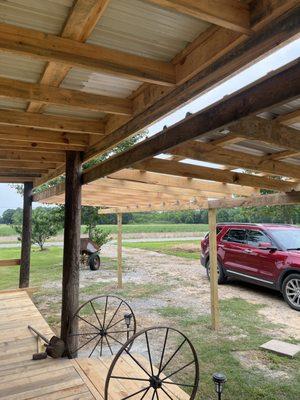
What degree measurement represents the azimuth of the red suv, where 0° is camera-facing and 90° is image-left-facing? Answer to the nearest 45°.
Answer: approximately 315°

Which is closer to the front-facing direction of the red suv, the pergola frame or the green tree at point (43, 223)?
the pergola frame

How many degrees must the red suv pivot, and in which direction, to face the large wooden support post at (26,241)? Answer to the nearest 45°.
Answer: approximately 135° to its right

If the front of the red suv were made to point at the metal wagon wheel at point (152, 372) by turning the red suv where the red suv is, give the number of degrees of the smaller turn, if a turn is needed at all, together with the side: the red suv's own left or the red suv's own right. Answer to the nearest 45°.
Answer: approximately 45° to the red suv's own right

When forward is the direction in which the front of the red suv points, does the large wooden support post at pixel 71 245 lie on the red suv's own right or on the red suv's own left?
on the red suv's own right

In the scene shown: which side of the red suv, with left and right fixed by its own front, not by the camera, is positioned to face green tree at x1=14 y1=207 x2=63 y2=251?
back

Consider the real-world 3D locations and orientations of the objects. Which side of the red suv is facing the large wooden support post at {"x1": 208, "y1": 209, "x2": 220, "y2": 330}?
right

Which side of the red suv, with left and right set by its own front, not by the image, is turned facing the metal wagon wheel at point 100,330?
right
